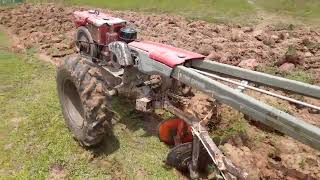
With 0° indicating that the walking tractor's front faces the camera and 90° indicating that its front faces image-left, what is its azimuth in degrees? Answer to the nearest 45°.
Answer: approximately 135°
